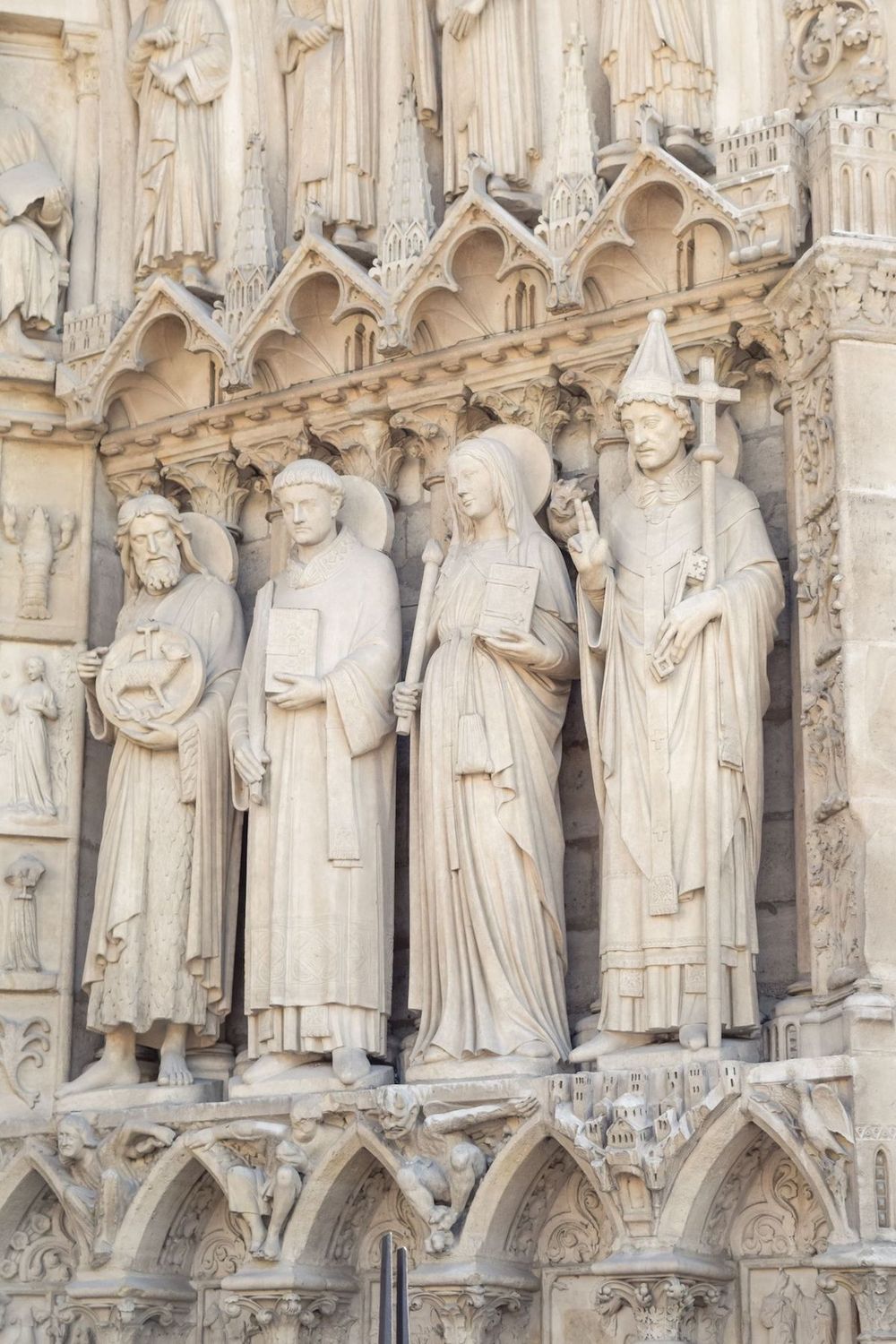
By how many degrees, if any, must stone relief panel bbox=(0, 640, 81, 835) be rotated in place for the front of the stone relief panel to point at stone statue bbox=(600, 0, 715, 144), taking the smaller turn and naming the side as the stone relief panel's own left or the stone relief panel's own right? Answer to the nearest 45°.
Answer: approximately 45° to the stone relief panel's own left

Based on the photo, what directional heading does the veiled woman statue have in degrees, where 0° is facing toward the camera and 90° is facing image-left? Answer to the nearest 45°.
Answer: approximately 45°

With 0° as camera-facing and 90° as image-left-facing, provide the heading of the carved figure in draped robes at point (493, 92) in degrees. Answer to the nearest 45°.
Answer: approximately 45°

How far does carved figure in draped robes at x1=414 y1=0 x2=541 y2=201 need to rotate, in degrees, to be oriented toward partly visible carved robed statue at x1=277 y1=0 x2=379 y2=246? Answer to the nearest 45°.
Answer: approximately 90° to its right

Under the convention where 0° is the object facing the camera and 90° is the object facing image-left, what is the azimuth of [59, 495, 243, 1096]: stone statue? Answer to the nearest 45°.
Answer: approximately 45°

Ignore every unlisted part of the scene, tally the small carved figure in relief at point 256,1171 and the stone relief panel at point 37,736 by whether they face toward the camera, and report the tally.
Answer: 2

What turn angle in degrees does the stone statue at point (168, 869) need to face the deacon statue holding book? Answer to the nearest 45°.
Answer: approximately 90° to its left
